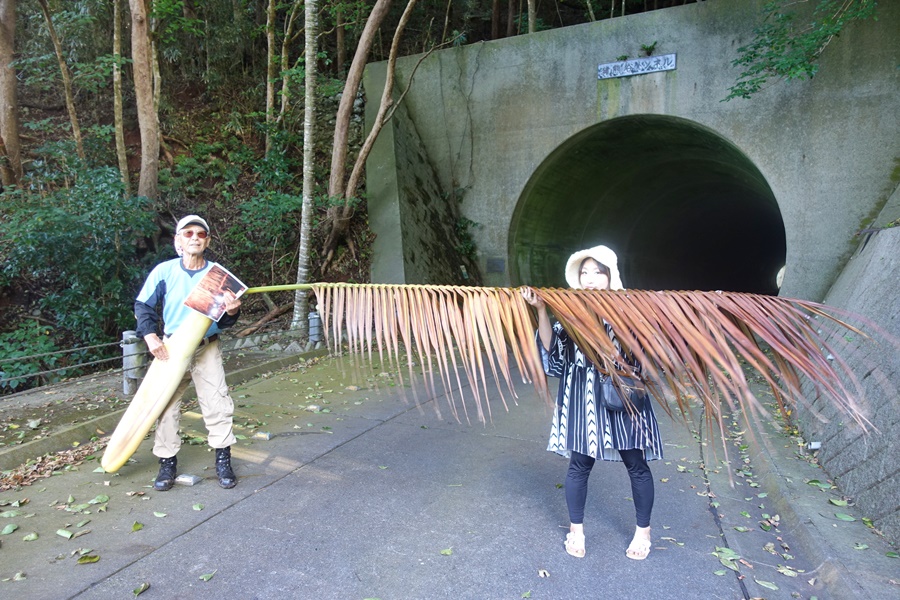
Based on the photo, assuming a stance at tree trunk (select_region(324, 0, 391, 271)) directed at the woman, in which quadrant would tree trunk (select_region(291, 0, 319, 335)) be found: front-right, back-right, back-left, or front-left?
front-right

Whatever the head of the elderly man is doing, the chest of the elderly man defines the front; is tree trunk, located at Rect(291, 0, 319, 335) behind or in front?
behind

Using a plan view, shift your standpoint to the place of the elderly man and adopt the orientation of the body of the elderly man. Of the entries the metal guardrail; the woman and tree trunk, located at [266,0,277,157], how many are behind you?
2

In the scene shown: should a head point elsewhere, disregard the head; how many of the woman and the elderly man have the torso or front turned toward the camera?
2

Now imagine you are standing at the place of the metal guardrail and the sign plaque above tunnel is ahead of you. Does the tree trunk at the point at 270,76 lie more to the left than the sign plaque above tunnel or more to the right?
left

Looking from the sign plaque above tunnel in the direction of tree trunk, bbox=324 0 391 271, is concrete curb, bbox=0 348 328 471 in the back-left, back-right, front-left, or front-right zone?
front-left

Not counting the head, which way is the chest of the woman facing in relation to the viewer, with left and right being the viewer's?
facing the viewer

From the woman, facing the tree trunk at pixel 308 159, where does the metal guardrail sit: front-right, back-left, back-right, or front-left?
front-left

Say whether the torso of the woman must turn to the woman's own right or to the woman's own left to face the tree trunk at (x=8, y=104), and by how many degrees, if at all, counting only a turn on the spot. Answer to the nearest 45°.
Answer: approximately 135° to the woman's own right

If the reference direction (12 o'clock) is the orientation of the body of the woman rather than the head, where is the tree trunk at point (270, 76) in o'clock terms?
The tree trunk is roughly at 5 o'clock from the woman.

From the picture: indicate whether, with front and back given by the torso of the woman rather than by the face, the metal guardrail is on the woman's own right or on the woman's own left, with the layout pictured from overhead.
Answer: on the woman's own right

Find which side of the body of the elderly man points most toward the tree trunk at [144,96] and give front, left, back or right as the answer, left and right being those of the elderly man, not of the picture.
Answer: back

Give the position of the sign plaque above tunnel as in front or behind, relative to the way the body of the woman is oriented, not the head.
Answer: behind
